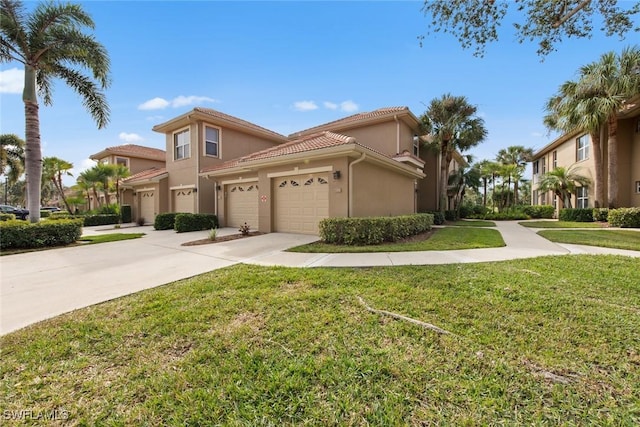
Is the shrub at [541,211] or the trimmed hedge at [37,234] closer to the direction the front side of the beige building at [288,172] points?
the trimmed hedge

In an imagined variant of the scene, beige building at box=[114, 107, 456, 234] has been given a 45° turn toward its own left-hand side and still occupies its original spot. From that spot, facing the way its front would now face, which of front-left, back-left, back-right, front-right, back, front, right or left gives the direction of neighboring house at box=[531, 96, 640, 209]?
left

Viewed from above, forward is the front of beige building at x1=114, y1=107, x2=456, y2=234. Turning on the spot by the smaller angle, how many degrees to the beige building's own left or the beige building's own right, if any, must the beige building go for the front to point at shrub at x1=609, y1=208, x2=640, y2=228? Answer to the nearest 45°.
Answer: approximately 135° to the beige building's own left

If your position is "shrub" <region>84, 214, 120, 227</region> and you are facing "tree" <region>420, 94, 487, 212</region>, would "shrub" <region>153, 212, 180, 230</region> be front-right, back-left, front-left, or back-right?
front-right

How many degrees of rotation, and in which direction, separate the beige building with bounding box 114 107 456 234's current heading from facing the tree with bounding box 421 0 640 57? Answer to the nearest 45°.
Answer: approximately 90° to its left

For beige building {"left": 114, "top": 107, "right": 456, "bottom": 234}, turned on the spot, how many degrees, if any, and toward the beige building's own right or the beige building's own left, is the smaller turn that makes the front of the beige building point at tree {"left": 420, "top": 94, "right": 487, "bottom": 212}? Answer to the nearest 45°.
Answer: approximately 135° to the beige building's own left

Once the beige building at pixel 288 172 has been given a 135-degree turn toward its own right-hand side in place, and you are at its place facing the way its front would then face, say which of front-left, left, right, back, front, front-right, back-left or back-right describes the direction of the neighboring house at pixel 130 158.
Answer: front-left

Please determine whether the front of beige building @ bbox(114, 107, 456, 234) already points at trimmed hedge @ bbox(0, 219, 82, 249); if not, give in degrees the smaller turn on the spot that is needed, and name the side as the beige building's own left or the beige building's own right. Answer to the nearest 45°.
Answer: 0° — it already faces it

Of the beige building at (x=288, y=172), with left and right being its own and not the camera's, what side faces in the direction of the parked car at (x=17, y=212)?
right

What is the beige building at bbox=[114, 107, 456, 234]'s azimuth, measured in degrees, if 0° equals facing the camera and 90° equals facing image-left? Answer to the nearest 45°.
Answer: approximately 45°
